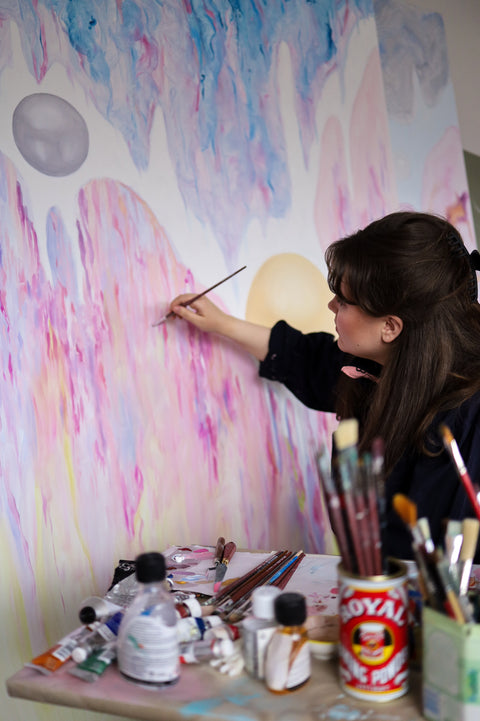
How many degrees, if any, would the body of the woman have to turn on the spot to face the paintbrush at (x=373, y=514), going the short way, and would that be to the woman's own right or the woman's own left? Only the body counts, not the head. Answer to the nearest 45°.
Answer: approximately 90° to the woman's own left

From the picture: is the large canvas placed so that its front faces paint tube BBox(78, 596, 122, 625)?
yes

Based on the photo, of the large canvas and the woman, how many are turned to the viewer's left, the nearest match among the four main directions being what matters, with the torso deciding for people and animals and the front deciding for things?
1

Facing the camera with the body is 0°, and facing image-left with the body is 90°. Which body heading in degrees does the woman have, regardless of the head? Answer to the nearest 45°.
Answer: approximately 90°

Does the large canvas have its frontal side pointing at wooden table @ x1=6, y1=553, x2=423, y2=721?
yes

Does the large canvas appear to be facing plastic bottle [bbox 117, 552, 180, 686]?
yes

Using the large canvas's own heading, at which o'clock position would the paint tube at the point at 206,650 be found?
The paint tube is roughly at 12 o'clock from the large canvas.

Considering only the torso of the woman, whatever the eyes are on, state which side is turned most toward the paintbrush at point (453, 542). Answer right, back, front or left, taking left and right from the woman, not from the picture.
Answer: left

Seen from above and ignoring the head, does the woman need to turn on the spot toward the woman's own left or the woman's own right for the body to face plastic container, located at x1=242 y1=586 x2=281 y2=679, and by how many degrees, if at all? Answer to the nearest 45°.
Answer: approximately 45° to the woman's own left
